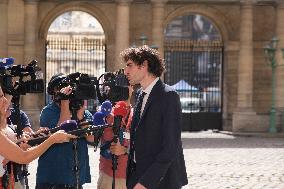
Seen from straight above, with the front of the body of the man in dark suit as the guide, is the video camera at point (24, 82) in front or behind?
in front

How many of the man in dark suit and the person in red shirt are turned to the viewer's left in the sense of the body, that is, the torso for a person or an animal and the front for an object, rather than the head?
1

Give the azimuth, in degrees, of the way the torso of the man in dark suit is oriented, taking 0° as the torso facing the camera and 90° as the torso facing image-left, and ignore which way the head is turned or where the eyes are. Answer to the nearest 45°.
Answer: approximately 90°

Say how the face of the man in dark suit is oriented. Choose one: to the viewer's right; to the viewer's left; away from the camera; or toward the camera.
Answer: to the viewer's left

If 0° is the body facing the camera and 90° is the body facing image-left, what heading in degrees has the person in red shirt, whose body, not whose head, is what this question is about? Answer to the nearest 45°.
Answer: approximately 315°

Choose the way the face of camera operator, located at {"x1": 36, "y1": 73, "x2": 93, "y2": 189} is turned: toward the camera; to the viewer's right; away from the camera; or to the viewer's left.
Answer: to the viewer's right
